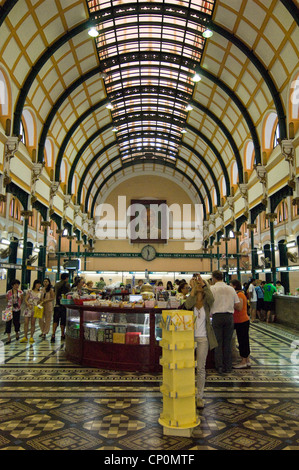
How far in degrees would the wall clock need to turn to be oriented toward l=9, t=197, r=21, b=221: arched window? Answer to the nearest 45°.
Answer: approximately 45° to its right

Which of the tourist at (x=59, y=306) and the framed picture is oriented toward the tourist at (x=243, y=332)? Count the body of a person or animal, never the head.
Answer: the framed picture

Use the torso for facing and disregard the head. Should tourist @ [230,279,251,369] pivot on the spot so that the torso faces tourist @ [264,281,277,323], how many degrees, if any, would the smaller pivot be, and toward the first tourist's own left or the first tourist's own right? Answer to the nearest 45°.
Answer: approximately 90° to the first tourist's own right

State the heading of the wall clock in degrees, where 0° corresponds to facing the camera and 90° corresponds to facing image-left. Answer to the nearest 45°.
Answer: approximately 0°

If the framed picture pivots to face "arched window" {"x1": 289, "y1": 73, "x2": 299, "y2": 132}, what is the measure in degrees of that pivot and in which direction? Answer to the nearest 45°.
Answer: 0° — it already faces it

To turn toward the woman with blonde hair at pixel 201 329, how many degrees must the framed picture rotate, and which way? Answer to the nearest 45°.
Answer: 0° — it already faces them
